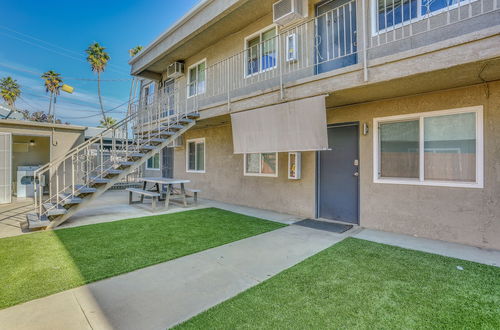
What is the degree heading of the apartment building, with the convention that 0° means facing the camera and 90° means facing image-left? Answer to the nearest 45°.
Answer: approximately 45°

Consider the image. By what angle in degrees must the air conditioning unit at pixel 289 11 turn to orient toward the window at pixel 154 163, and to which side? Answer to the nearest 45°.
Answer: approximately 90° to its right

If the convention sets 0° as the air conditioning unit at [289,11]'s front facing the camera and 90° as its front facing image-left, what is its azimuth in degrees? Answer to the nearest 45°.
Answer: approximately 45°

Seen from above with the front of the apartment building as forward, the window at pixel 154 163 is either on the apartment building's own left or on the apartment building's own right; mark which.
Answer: on the apartment building's own right

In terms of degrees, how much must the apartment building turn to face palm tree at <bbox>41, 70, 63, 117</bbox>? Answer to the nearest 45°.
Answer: approximately 90° to its right

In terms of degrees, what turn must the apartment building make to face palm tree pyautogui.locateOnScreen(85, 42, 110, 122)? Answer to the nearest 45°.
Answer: approximately 90° to its right
